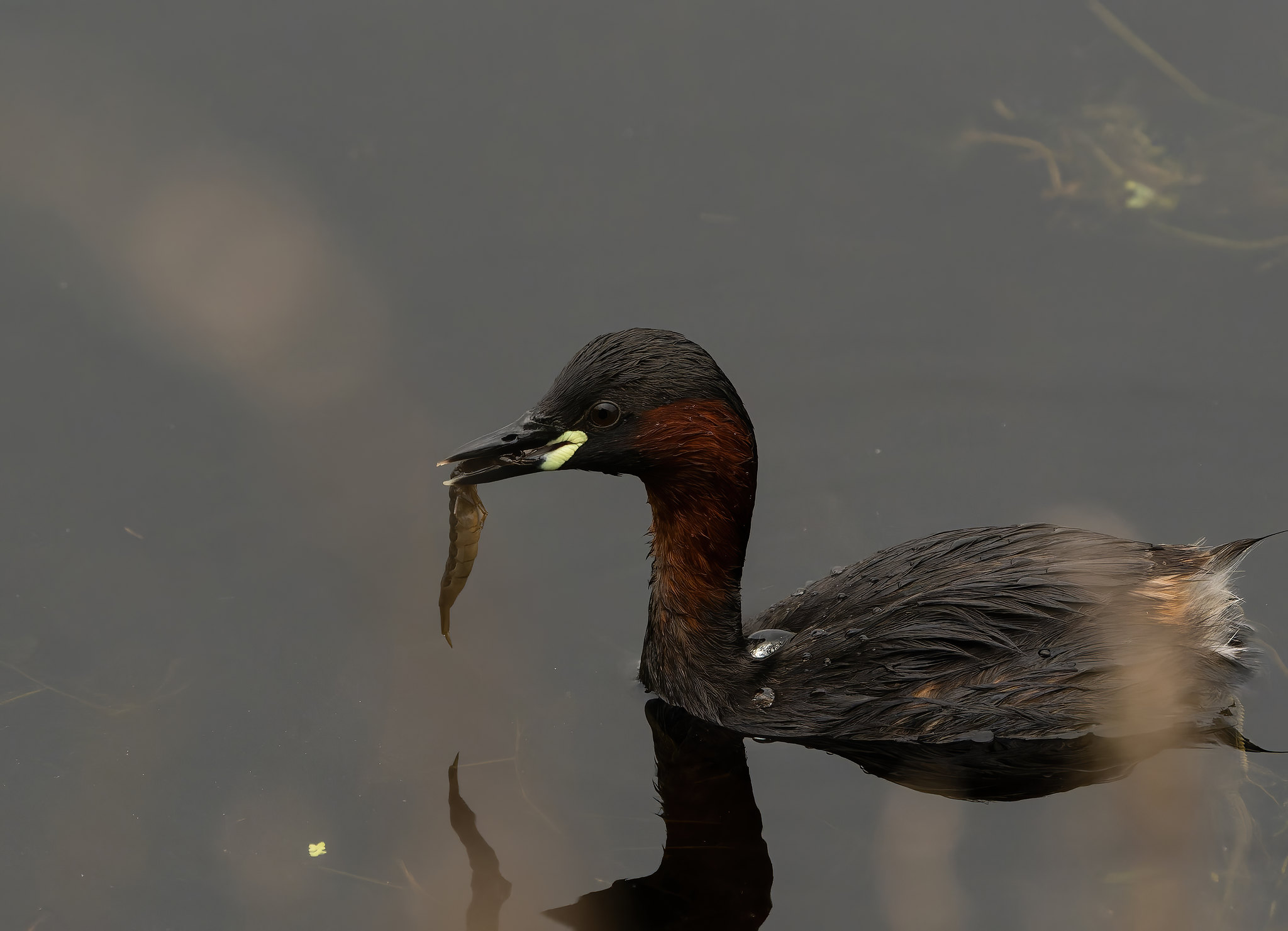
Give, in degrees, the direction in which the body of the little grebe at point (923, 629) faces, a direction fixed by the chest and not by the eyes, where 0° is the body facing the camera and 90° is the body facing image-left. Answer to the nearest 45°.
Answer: approximately 90°
